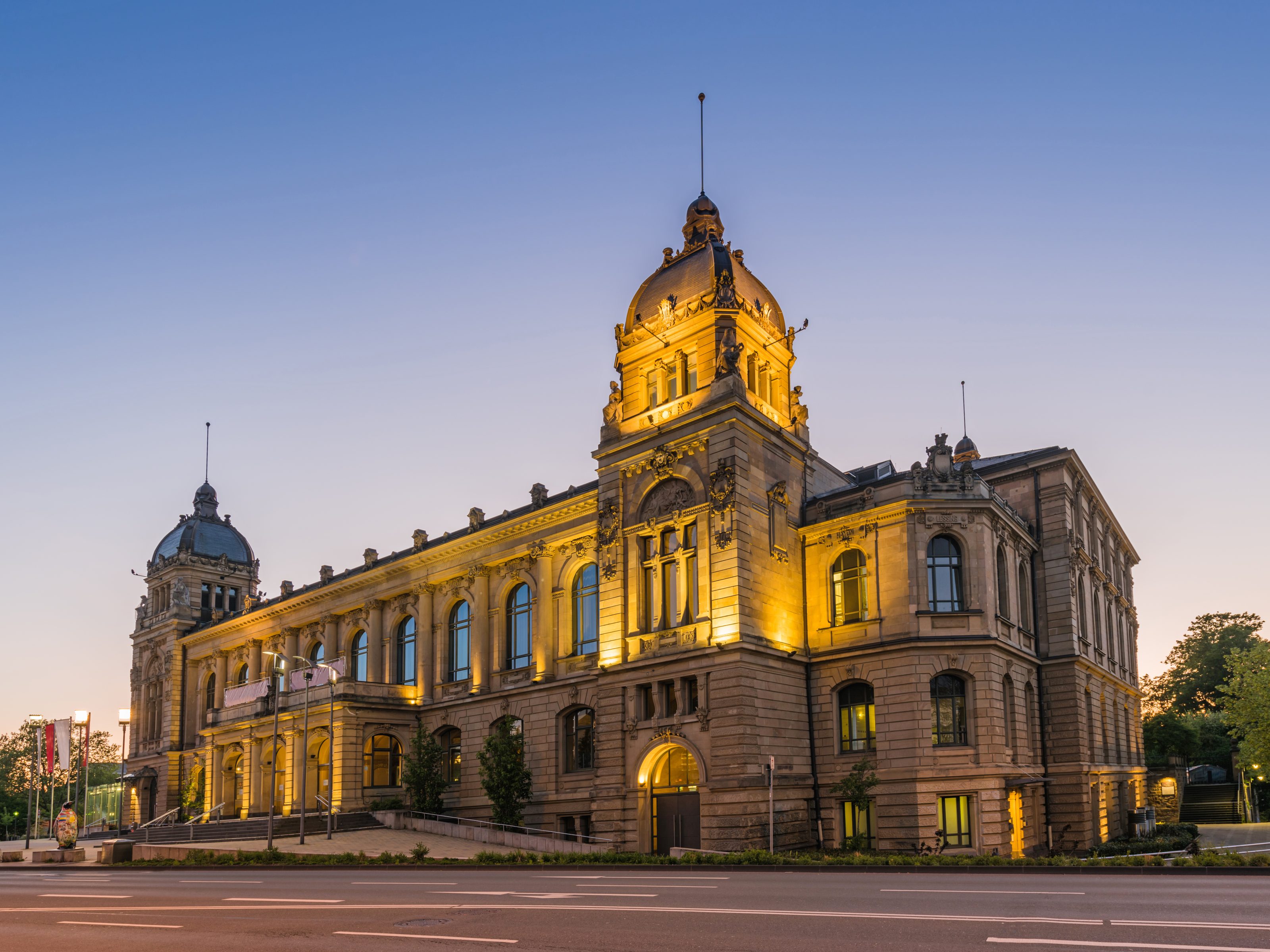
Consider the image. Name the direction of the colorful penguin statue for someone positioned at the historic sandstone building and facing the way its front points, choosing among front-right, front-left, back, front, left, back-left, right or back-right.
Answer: front-right

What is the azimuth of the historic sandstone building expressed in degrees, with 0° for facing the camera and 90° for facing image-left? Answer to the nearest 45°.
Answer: approximately 45°
